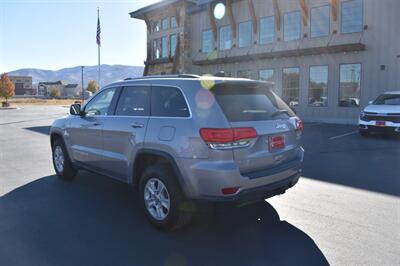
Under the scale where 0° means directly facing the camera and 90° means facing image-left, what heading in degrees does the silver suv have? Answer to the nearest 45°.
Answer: approximately 135°

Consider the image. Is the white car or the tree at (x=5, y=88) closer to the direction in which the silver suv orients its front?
the tree

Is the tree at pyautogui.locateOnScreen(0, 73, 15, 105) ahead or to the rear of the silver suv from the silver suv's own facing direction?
ahead

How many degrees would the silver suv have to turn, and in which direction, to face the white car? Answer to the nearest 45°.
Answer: approximately 90° to its right
